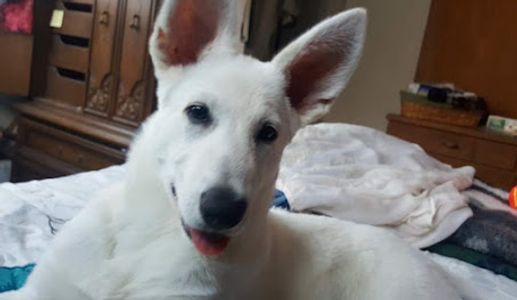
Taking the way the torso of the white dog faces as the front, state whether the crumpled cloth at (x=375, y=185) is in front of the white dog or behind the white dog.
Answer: behind

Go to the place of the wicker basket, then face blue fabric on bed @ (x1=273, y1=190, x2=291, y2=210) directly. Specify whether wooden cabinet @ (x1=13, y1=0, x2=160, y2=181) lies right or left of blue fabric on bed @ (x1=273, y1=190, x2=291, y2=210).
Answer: right

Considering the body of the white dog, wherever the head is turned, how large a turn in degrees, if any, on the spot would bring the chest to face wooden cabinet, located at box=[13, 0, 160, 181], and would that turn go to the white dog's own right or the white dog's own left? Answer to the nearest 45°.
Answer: approximately 135° to the white dog's own right

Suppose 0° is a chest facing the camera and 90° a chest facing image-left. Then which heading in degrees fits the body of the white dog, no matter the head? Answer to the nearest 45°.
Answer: approximately 45°

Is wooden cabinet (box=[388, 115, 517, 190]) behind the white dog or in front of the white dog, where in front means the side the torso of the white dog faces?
behind
